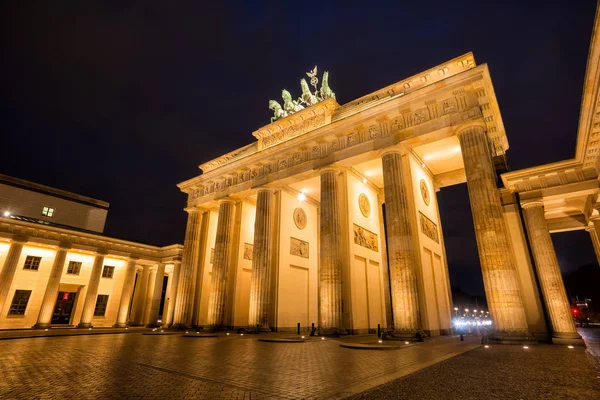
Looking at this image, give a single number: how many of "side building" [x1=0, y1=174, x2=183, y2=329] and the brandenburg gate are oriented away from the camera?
0

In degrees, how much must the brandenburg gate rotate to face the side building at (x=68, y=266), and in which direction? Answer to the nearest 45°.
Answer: approximately 45° to its right

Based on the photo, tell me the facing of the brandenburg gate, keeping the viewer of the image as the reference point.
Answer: facing the viewer and to the left of the viewer

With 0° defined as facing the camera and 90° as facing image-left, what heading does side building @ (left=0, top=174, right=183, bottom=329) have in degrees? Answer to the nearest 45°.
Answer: approximately 315°
